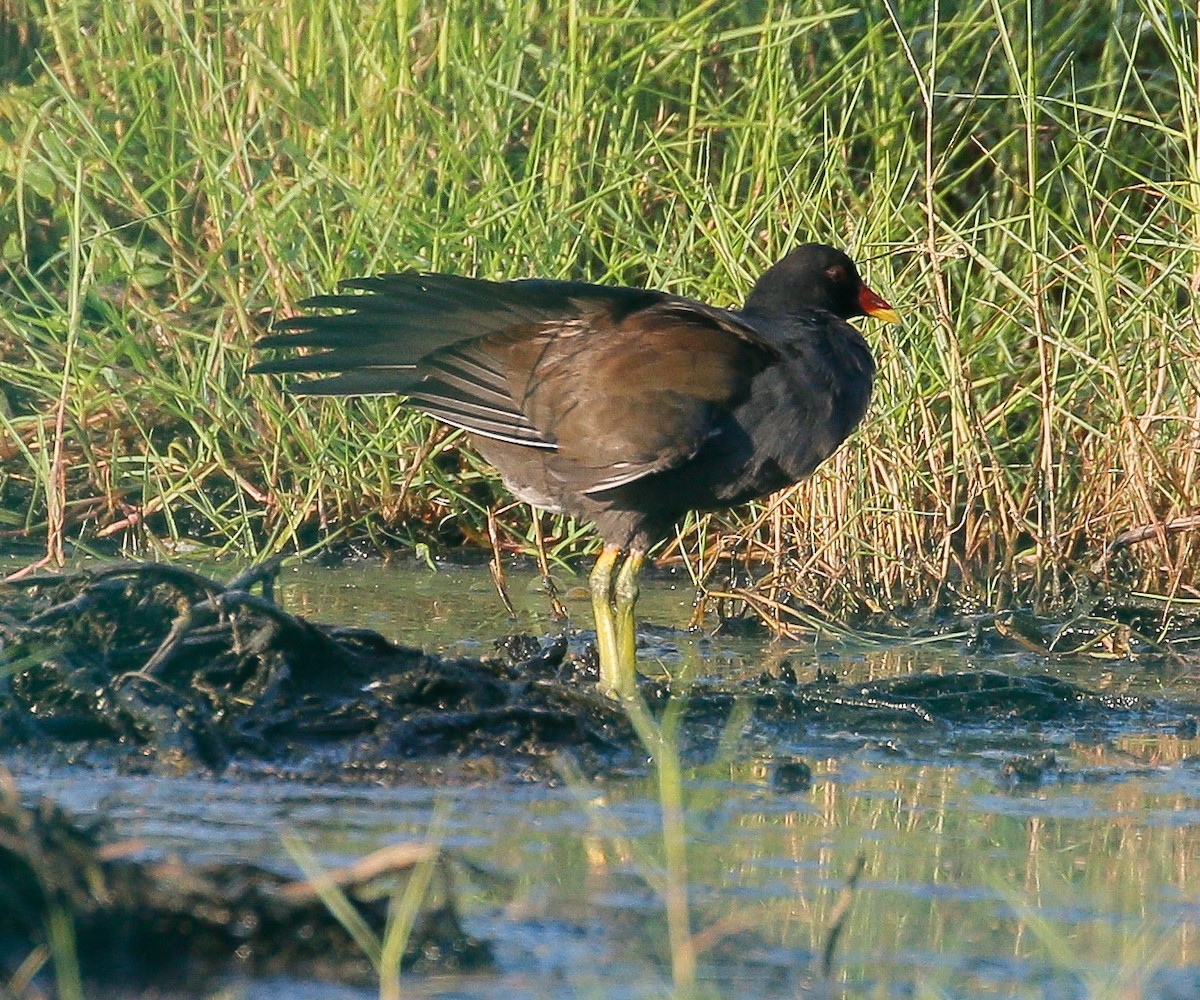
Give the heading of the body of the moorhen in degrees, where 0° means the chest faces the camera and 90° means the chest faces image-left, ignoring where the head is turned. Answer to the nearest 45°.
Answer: approximately 270°
